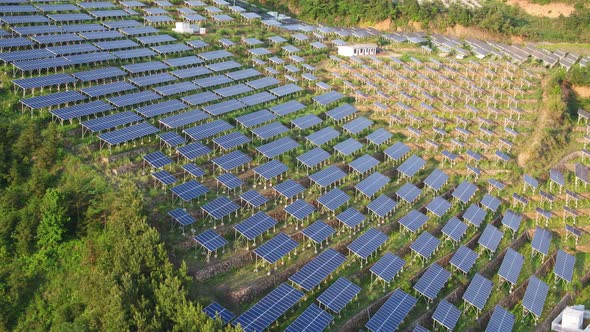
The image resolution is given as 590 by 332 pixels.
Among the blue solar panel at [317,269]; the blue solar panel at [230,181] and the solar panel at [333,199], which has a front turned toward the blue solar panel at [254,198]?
the blue solar panel at [230,181]

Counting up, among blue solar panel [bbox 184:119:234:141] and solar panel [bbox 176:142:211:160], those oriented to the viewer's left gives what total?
0

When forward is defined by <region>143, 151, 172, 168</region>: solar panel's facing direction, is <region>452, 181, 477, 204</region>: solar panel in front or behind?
in front

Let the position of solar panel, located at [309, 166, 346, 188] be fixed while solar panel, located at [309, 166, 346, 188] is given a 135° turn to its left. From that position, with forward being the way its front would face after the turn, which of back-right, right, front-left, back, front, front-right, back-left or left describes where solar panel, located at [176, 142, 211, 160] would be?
left

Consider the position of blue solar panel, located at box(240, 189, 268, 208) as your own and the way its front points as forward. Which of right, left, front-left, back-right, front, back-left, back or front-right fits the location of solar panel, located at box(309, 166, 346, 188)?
left

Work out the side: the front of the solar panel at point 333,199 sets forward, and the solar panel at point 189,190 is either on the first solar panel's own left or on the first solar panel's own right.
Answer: on the first solar panel's own right

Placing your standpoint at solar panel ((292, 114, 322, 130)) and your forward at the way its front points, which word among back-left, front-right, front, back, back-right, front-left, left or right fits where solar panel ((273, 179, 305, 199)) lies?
front-right

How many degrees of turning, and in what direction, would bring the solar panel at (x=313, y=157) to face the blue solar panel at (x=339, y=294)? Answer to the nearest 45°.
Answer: approximately 45° to its right

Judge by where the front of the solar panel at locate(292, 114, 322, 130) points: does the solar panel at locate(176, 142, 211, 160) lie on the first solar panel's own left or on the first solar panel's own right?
on the first solar panel's own right

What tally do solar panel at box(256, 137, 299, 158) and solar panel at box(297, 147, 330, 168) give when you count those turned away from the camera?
0

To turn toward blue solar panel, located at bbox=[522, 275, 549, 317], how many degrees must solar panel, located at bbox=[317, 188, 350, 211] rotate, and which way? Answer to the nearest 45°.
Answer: approximately 45° to its left

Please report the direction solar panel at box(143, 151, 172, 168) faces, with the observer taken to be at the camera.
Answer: facing the viewer and to the right of the viewer

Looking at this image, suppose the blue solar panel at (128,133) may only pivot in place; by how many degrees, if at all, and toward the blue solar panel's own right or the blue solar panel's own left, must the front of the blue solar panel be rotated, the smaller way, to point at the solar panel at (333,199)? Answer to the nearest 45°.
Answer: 0° — it already faces it
